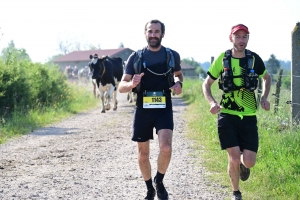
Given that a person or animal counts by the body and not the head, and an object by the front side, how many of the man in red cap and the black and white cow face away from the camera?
0

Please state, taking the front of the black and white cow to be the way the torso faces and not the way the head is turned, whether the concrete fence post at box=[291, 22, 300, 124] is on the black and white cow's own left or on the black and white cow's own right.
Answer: on the black and white cow's own left

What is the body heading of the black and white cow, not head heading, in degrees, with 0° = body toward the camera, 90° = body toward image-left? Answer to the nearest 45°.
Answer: approximately 45°

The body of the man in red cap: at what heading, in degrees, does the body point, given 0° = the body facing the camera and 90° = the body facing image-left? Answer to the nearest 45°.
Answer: approximately 0°

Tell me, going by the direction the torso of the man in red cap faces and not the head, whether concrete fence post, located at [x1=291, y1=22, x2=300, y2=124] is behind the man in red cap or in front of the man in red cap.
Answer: behind

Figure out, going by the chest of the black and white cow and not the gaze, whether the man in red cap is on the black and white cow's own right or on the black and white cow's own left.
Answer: on the black and white cow's own left

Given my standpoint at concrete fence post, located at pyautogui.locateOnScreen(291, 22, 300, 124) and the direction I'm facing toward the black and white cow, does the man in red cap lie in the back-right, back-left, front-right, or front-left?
back-left
